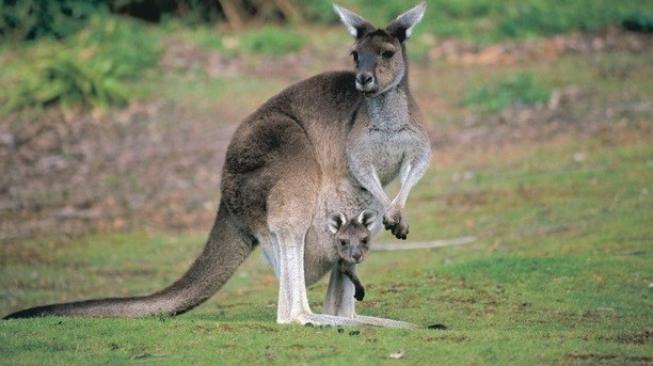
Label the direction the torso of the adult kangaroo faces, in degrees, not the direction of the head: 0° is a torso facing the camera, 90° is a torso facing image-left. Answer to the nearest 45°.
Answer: approximately 315°

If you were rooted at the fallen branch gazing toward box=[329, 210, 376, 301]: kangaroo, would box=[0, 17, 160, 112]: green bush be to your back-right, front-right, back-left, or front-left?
back-right

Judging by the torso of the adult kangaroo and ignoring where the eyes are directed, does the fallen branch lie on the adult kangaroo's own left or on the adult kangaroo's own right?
on the adult kangaroo's own left

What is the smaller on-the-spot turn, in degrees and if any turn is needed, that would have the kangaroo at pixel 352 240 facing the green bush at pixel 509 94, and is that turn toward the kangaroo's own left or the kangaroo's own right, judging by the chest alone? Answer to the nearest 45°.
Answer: approximately 180°

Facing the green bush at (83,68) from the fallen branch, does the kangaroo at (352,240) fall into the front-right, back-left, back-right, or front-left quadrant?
back-left

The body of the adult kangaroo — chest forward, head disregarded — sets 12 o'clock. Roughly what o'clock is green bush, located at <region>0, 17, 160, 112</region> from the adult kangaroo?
The green bush is roughly at 7 o'clock from the adult kangaroo.

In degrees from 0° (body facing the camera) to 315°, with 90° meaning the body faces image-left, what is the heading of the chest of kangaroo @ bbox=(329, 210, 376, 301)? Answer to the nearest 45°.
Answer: approximately 0°

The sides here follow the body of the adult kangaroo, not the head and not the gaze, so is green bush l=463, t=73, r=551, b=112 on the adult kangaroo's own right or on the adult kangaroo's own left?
on the adult kangaroo's own left

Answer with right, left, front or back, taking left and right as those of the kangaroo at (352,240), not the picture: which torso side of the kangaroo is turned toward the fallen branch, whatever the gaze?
back
